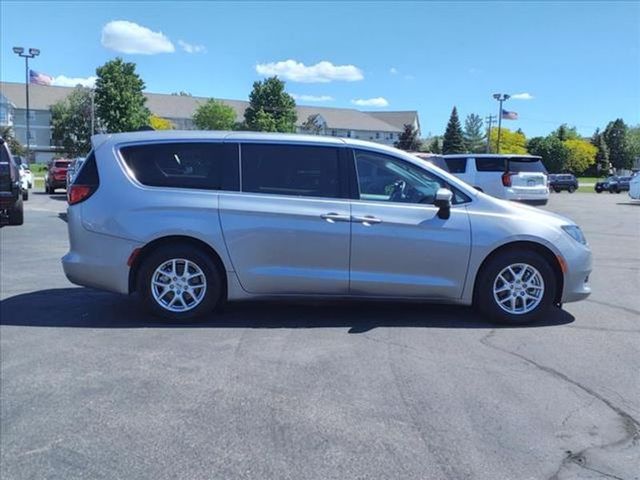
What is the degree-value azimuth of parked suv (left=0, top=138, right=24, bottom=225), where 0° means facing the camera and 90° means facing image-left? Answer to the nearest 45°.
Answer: approximately 180°

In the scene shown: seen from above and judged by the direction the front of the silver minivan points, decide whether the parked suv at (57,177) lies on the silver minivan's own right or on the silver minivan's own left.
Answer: on the silver minivan's own left

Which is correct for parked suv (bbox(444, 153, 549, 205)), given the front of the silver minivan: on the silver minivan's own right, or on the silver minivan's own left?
on the silver minivan's own left

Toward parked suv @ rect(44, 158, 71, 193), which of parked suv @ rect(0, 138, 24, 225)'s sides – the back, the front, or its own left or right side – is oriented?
front

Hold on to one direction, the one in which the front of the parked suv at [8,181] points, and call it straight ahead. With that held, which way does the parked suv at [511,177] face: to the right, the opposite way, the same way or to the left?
the same way

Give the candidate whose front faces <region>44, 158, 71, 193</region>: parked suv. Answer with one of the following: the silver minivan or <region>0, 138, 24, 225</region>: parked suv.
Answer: <region>0, 138, 24, 225</region>: parked suv

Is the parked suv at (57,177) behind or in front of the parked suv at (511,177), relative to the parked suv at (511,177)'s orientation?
in front

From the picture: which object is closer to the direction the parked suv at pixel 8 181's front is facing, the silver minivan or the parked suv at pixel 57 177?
the parked suv

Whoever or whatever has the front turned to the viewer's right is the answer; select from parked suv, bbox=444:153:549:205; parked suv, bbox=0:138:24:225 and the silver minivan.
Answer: the silver minivan

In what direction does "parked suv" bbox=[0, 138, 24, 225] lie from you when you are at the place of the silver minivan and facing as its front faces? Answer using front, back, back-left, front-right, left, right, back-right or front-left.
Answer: back-left

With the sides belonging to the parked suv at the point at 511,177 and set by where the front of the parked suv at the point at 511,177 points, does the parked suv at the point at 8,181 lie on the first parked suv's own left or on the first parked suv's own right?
on the first parked suv's own left

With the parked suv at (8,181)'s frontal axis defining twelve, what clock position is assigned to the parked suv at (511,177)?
the parked suv at (511,177) is roughly at 3 o'clock from the parked suv at (8,181).

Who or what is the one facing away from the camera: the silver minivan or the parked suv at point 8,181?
the parked suv

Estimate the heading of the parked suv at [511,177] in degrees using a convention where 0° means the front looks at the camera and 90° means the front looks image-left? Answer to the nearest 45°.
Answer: approximately 135°

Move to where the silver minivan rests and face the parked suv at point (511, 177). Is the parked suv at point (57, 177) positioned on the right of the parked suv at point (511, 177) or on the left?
left

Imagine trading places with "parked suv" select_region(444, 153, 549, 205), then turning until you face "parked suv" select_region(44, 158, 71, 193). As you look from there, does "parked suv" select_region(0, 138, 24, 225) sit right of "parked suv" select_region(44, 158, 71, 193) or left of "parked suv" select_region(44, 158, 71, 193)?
left

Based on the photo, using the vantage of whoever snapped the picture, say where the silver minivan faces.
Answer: facing to the right of the viewer
